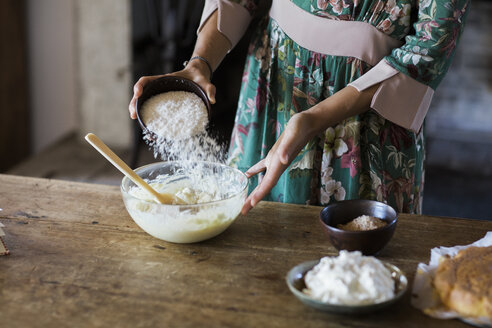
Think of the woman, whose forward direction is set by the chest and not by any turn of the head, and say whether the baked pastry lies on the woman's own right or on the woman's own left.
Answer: on the woman's own left

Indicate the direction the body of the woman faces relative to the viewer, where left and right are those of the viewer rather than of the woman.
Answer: facing the viewer and to the left of the viewer

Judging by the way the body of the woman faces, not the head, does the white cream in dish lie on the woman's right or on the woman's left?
on the woman's left
